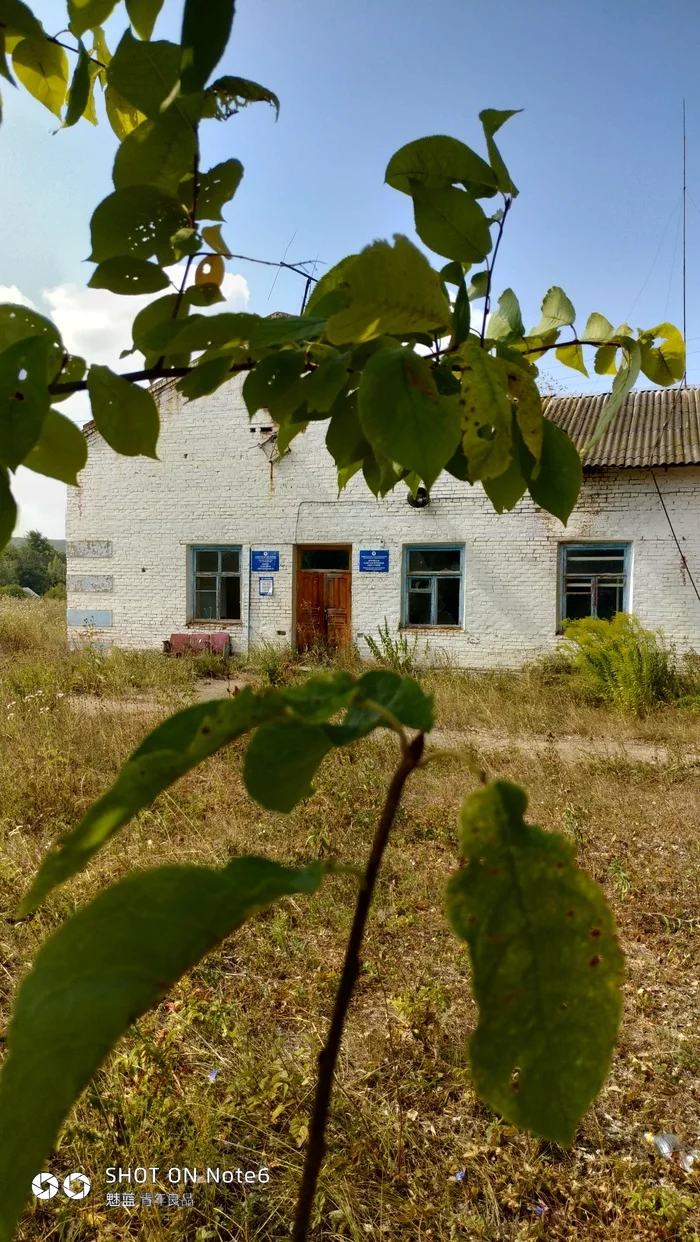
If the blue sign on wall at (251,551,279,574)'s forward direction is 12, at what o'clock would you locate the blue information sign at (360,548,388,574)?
The blue information sign is roughly at 10 o'clock from the blue sign on wall.

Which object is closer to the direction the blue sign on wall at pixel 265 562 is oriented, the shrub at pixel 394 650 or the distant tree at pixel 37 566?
the shrub

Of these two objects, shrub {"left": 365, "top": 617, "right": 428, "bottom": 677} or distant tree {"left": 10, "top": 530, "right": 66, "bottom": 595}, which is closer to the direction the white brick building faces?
the shrub

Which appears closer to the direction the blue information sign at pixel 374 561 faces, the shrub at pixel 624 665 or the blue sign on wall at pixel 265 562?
the shrub

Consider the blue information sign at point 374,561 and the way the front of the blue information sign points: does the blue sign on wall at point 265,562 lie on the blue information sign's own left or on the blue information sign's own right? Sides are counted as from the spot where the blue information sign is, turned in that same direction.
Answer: on the blue information sign's own right

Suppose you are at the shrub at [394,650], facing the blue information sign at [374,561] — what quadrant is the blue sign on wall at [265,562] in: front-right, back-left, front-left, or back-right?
front-left

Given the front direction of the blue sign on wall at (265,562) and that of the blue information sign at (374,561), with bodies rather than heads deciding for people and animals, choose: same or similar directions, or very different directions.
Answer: same or similar directions

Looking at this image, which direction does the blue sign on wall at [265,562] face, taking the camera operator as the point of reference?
facing the viewer

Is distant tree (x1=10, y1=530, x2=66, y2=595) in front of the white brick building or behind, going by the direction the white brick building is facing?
behind

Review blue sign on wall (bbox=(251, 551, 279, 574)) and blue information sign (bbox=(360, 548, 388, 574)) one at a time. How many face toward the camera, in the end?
2

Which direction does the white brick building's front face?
toward the camera
